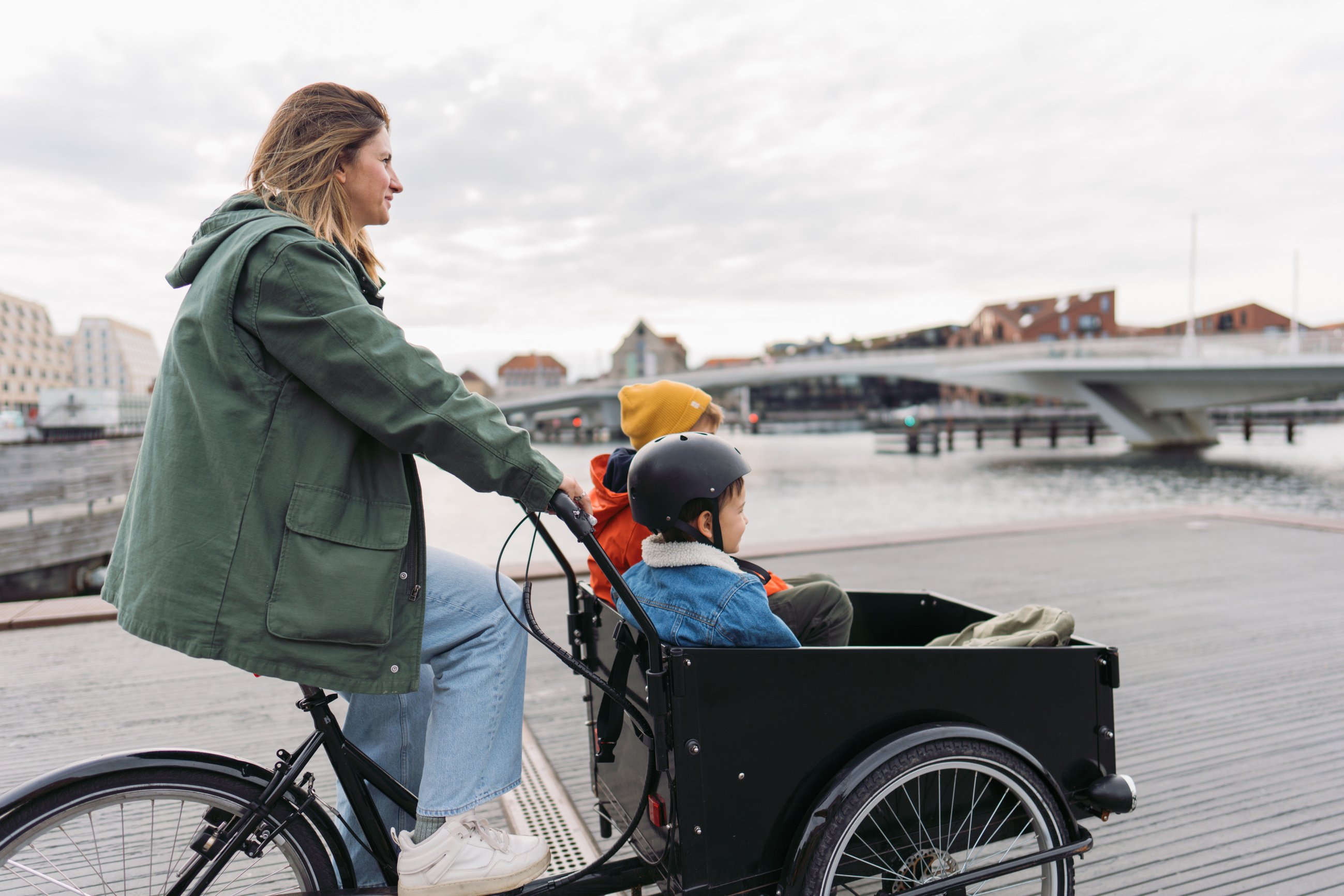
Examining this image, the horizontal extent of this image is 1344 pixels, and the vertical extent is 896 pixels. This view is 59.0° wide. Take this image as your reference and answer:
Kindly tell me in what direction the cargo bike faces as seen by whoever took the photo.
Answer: facing to the right of the viewer

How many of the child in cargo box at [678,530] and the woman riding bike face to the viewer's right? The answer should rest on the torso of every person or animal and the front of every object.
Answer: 2

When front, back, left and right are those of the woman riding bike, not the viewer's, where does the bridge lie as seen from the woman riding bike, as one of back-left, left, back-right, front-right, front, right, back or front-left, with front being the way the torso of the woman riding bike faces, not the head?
front-left

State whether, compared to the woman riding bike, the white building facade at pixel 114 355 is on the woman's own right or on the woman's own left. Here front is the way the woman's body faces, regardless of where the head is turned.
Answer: on the woman's own left

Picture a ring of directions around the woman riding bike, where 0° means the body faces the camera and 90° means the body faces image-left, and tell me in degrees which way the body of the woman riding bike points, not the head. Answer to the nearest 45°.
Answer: approximately 270°

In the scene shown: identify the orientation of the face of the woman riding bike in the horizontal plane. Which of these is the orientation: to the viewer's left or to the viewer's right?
to the viewer's right

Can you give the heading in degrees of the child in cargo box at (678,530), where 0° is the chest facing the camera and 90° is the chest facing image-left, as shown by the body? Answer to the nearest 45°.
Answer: approximately 270°

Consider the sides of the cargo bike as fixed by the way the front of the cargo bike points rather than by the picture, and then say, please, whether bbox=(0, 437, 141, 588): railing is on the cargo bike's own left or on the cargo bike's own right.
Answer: on the cargo bike's own left

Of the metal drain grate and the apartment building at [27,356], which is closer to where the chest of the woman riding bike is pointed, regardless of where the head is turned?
the metal drain grate
